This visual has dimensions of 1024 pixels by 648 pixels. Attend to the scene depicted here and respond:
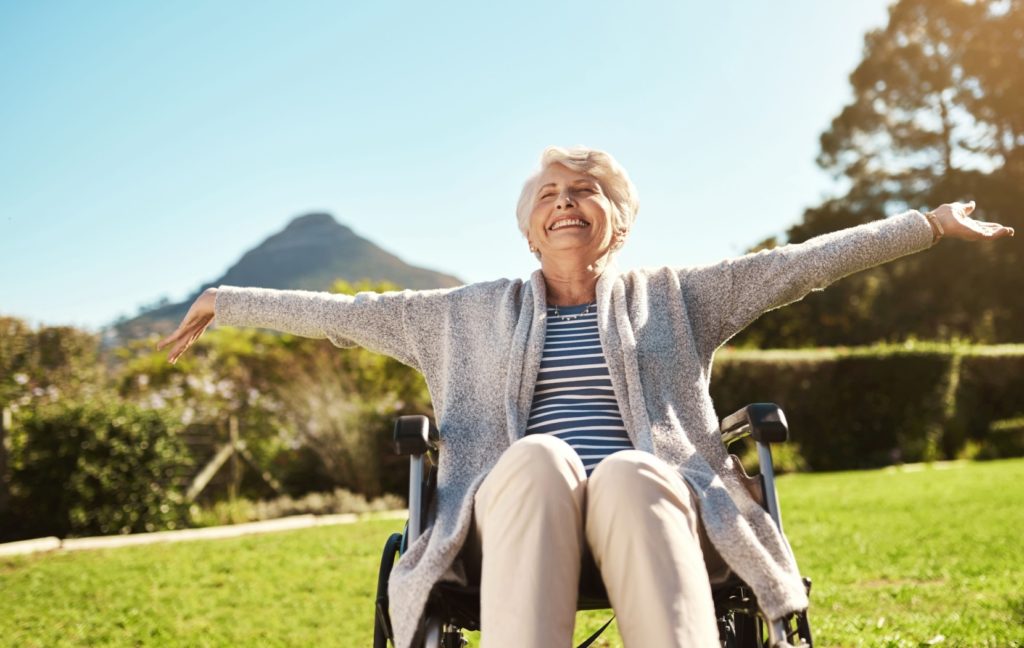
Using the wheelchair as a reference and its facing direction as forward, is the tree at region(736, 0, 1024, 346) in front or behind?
behind

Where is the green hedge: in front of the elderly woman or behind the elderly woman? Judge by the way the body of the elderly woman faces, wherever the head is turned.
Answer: behind

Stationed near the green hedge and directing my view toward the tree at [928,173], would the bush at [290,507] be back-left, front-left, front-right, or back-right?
back-left

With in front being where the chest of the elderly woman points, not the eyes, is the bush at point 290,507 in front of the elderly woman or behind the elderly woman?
behind

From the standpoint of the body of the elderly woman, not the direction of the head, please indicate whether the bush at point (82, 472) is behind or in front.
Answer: behind

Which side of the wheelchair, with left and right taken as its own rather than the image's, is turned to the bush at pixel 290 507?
back

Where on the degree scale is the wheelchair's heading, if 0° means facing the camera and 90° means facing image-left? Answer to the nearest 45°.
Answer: approximately 0°

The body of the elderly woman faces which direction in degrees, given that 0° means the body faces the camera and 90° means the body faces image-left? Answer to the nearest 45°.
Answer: approximately 0°

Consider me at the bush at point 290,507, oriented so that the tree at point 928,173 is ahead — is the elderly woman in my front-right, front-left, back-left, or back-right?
back-right
